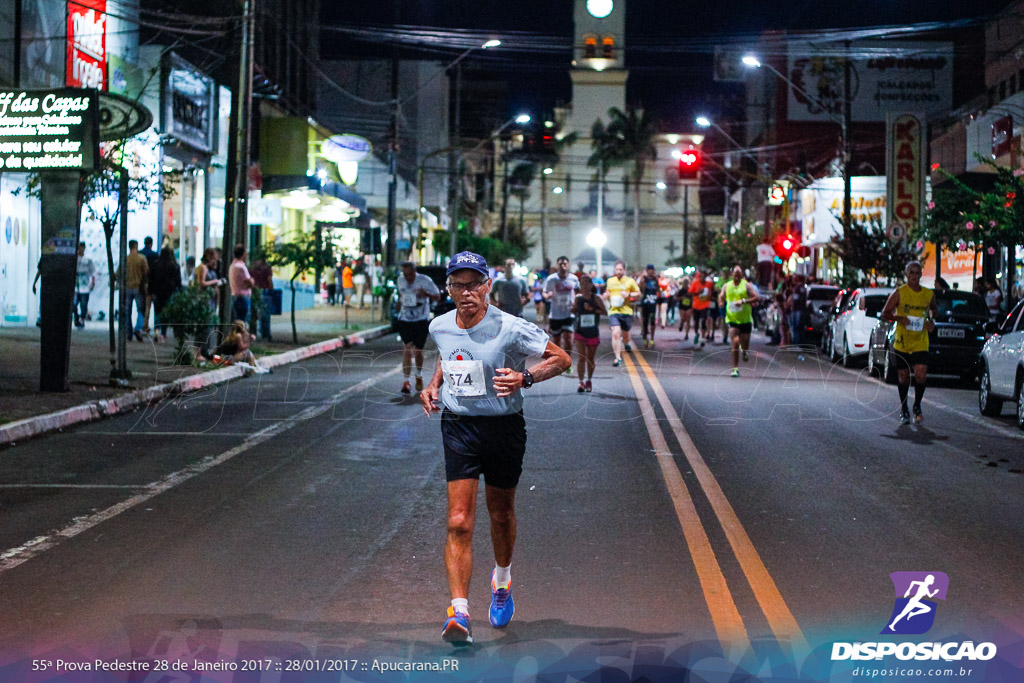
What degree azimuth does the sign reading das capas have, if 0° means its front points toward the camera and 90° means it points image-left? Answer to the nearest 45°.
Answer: approximately 0°

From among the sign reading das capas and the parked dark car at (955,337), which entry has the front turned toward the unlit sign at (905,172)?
the parked dark car

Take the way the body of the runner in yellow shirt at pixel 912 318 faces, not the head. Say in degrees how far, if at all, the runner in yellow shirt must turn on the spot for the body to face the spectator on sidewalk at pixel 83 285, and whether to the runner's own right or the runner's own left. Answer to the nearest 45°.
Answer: approximately 135° to the runner's own right

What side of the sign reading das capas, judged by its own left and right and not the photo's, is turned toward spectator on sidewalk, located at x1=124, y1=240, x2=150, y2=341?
back

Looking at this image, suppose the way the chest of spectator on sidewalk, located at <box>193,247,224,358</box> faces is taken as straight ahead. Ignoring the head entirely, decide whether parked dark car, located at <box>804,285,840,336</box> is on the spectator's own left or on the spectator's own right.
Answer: on the spectator's own left

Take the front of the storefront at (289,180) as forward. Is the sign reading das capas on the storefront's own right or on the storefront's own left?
on the storefront's own right

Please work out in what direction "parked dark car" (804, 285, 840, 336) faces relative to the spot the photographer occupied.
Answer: facing away from the viewer

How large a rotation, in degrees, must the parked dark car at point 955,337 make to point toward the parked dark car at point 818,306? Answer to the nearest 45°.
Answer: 0° — it already faces it

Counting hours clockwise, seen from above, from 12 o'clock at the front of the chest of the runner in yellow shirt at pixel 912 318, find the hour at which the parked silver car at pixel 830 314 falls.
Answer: The parked silver car is roughly at 6 o'clock from the runner in yellow shirt.
